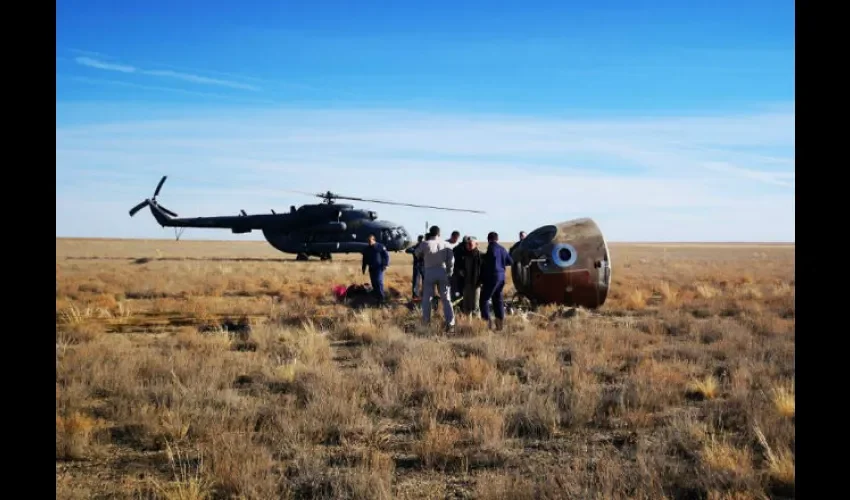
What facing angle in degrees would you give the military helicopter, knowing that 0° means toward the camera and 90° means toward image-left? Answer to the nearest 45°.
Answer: approximately 270°

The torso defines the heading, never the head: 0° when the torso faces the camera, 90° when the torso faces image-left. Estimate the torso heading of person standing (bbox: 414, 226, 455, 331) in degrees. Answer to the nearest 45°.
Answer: approximately 180°

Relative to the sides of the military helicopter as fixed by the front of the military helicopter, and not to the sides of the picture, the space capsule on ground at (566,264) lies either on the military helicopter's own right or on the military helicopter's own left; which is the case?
on the military helicopter's own right

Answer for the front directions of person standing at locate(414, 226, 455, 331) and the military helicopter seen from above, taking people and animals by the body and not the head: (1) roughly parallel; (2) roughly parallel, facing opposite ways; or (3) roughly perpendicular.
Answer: roughly perpendicular

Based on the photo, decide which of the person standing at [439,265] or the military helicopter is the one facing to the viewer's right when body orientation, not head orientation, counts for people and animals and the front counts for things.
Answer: the military helicopter

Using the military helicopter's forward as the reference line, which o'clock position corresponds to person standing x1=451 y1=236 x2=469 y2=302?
The person standing is roughly at 3 o'clock from the military helicopter.

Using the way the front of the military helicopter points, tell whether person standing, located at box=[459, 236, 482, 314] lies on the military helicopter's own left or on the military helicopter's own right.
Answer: on the military helicopter's own right

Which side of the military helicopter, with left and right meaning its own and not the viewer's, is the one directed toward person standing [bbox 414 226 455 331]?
right

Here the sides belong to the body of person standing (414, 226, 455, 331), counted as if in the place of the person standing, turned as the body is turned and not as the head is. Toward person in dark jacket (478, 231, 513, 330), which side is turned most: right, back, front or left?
right

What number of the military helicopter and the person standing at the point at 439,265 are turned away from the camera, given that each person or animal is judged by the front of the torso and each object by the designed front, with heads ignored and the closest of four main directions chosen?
1
